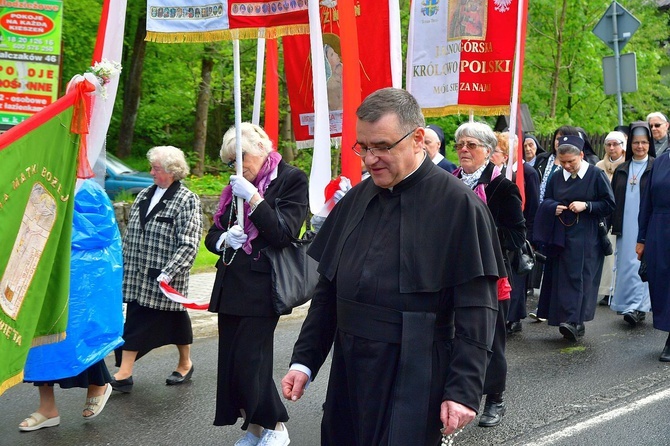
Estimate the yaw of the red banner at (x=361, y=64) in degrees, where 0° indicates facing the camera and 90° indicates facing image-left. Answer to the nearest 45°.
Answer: approximately 0°

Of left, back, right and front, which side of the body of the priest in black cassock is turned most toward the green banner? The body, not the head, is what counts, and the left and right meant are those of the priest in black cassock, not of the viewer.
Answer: right

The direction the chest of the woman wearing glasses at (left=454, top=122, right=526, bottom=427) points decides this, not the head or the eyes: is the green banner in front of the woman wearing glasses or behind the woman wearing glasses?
in front

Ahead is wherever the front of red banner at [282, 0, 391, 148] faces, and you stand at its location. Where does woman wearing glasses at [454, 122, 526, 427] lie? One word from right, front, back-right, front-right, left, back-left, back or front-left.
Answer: left

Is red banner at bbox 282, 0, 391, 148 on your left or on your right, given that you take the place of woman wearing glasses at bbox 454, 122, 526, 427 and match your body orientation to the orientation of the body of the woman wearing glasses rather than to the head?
on your right

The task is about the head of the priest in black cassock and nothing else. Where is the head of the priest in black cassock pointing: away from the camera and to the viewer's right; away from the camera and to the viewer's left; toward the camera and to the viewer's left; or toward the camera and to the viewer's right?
toward the camera and to the viewer's left

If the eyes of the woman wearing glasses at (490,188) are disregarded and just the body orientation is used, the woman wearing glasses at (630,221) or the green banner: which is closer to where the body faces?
the green banner

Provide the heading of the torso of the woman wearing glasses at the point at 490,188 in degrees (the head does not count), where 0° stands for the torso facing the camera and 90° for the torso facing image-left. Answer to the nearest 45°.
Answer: approximately 45°

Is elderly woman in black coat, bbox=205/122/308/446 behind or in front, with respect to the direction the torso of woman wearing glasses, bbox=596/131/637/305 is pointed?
in front

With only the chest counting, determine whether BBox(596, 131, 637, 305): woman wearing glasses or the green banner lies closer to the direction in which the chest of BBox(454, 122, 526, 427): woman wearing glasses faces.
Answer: the green banner
